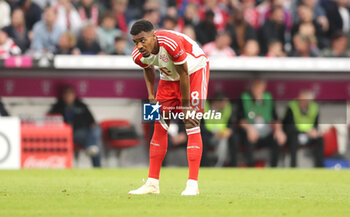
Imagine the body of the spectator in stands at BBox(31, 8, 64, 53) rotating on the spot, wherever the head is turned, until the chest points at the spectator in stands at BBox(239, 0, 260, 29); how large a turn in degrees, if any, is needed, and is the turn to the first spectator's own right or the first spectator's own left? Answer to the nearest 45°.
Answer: approximately 90° to the first spectator's own left

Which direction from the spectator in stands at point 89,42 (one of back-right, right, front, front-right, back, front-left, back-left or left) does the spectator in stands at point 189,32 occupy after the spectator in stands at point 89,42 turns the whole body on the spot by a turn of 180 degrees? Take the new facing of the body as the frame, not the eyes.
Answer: right

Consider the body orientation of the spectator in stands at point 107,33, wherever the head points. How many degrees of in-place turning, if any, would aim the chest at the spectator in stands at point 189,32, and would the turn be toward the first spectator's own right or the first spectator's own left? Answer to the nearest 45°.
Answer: approximately 90° to the first spectator's own left

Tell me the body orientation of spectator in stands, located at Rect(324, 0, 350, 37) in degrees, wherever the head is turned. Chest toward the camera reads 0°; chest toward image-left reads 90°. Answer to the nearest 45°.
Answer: approximately 0°

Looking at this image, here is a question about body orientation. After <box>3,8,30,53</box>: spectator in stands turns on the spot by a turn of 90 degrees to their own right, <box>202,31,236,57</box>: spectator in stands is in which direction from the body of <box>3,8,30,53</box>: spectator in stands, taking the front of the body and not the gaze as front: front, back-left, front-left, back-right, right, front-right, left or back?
back

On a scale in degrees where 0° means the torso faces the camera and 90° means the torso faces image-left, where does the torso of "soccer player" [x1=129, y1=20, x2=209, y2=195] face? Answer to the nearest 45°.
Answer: approximately 45°

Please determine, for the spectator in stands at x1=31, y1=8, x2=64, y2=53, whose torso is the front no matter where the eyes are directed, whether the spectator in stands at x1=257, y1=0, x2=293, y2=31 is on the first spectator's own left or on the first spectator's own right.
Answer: on the first spectator's own left
